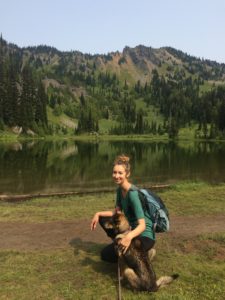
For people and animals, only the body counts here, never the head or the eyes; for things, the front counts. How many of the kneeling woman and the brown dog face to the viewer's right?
0

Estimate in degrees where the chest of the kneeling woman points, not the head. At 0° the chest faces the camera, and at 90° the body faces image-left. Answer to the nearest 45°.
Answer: approximately 45°
